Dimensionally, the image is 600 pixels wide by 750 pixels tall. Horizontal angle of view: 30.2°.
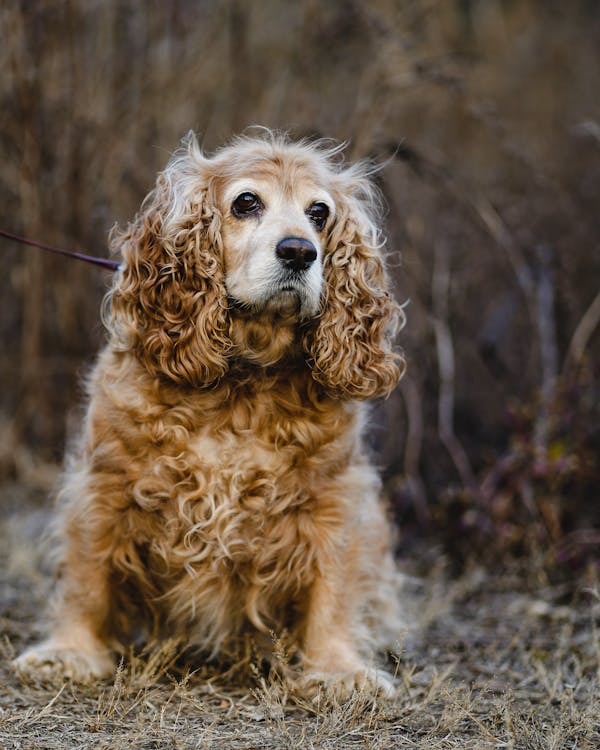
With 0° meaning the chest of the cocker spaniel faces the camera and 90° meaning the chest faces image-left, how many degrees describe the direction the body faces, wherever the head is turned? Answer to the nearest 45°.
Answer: approximately 0°

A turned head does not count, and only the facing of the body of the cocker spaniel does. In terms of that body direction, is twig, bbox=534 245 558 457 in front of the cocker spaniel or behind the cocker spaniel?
behind

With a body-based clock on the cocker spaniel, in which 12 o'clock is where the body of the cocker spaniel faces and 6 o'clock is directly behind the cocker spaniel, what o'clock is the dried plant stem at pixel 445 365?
The dried plant stem is roughly at 7 o'clock from the cocker spaniel.

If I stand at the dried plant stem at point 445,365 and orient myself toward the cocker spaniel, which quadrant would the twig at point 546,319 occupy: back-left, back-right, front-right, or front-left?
back-left

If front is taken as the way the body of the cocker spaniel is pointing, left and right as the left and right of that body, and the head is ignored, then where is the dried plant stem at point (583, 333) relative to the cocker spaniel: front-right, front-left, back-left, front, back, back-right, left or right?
back-left
